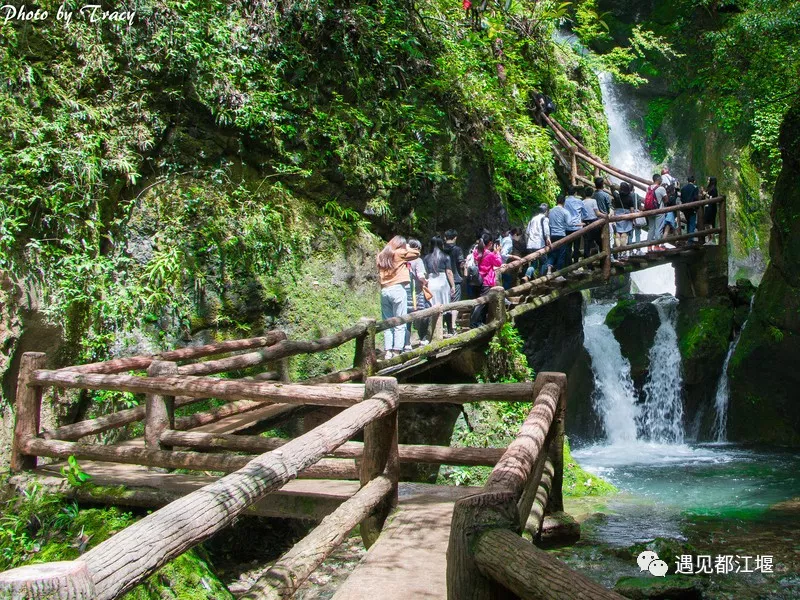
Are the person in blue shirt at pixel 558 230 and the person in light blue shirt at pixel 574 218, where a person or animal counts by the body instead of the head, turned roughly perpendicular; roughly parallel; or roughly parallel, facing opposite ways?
roughly parallel

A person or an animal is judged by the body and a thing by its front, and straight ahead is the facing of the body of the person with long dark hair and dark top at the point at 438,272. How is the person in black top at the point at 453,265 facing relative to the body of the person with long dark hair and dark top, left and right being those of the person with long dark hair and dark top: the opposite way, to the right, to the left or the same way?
the same way

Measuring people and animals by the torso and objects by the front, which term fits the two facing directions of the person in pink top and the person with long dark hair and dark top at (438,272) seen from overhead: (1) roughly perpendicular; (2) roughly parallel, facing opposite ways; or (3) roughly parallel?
roughly parallel

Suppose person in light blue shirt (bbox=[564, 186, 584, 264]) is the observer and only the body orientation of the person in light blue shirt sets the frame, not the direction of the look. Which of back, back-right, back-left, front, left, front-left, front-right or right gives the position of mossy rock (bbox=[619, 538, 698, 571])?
back-right

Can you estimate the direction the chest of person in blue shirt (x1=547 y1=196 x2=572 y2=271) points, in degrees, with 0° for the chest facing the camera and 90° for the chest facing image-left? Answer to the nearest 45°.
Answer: approximately 225°

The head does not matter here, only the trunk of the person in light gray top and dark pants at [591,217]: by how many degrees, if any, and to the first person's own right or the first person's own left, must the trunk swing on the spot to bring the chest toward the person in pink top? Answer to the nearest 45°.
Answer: approximately 180°

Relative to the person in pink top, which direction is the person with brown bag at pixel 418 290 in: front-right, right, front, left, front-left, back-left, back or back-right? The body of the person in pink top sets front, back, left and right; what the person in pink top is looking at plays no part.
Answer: back

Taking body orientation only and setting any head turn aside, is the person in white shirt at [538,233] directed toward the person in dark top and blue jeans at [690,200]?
yes

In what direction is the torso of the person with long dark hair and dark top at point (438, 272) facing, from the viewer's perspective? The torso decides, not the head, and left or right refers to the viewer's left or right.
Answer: facing away from the viewer and to the right of the viewer

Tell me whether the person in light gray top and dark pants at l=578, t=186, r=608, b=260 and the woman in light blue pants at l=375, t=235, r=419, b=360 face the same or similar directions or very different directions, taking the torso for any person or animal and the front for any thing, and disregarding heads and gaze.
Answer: same or similar directions

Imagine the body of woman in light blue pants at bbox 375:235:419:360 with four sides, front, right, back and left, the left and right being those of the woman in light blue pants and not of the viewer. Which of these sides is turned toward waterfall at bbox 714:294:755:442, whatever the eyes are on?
front

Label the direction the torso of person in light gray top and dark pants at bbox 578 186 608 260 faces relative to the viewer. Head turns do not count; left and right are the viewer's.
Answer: facing away from the viewer and to the right of the viewer

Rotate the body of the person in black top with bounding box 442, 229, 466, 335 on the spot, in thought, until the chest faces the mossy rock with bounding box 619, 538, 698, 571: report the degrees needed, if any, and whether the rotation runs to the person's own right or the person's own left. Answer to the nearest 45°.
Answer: approximately 135° to the person's own right

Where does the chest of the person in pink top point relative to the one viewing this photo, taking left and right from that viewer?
facing away from the viewer and to the right of the viewer

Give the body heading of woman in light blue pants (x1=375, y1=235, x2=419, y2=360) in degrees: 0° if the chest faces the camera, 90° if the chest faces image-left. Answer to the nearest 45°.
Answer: approximately 225°

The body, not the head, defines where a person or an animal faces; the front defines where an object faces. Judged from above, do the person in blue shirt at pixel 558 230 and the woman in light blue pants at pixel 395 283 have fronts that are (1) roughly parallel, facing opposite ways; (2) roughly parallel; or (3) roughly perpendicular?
roughly parallel

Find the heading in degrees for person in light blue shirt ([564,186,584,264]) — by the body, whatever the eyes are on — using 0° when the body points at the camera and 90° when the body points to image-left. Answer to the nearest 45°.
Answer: approximately 225°

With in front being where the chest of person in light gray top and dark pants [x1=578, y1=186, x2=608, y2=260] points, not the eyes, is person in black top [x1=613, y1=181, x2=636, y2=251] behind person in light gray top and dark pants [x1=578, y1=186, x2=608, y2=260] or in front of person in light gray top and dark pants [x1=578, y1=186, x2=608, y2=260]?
in front

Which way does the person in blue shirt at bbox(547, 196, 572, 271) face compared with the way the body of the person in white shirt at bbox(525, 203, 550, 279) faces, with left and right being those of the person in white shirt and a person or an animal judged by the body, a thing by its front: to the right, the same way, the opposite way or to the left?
the same way
